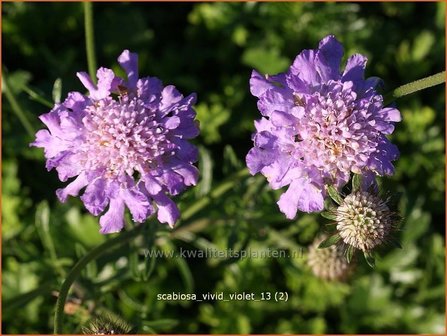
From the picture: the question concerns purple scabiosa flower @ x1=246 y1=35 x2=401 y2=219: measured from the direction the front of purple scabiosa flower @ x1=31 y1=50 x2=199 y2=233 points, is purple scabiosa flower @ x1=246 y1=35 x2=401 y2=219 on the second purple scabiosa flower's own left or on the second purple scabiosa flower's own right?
on the second purple scabiosa flower's own left

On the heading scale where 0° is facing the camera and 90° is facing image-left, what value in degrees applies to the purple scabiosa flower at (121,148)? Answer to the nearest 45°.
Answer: approximately 0°
